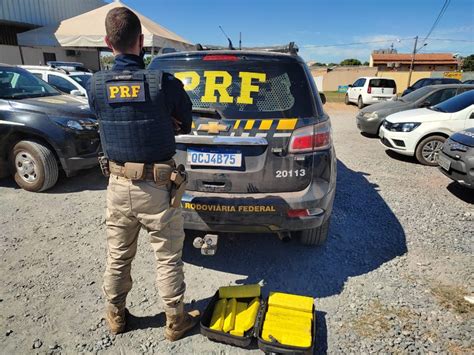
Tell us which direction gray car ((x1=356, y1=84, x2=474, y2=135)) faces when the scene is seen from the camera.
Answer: facing the viewer and to the left of the viewer

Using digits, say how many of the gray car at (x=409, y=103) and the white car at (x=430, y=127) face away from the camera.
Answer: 0

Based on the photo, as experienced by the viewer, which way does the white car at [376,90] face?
facing away from the viewer and to the left of the viewer

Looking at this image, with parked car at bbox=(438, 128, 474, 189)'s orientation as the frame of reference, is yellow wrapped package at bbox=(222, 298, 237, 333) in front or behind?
in front

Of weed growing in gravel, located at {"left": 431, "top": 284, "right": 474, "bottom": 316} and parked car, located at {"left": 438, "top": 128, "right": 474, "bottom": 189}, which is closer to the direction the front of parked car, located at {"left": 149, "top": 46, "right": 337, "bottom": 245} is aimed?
the parked car

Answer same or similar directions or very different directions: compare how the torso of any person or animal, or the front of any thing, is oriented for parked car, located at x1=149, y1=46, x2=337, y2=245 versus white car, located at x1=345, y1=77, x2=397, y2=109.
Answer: same or similar directions

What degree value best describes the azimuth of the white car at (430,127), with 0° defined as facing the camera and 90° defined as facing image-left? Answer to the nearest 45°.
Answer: approximately 45°

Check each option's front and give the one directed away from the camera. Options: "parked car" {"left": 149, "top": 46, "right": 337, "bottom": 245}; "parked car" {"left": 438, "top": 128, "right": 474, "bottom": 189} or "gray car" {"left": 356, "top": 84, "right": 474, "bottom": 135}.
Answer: "parked car" {"left": 149, "top": 46, "right": 337, "bottom": 245}

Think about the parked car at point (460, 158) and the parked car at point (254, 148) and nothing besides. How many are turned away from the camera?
1

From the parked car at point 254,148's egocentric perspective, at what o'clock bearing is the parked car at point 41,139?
the parked car at point 41,139 is roughly at 10 o'clock from the parked car at point 254,148.

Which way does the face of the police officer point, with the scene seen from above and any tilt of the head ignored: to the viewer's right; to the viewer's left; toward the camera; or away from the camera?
away from the camera

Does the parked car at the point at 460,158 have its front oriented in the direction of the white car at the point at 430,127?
no

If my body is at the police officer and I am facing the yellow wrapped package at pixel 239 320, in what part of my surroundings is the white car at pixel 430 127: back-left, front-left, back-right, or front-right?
front-left

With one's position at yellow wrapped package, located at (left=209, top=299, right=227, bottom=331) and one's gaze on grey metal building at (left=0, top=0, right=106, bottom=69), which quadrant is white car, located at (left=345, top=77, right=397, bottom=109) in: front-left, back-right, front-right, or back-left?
front-right

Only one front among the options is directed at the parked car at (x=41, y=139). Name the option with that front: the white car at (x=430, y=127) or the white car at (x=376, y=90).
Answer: the white car at (x=430, y=127)

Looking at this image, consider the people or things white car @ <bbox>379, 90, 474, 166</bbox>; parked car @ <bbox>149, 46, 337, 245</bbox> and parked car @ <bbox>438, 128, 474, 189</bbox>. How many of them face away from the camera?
1

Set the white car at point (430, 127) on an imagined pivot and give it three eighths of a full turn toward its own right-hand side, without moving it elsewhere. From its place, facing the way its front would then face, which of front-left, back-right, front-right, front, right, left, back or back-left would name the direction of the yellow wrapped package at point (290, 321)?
back

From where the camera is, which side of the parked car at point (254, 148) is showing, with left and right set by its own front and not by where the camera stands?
back

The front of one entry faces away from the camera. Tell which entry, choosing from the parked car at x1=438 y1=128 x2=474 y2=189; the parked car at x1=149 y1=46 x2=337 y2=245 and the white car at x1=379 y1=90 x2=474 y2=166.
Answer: the parked car at x1=149 y1=46 x2=337 y2=245

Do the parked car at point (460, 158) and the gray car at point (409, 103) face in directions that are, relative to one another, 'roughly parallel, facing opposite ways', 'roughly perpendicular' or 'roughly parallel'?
roughly parallel

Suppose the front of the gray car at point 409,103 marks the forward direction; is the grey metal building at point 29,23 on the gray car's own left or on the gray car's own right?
on the gray car's own right
